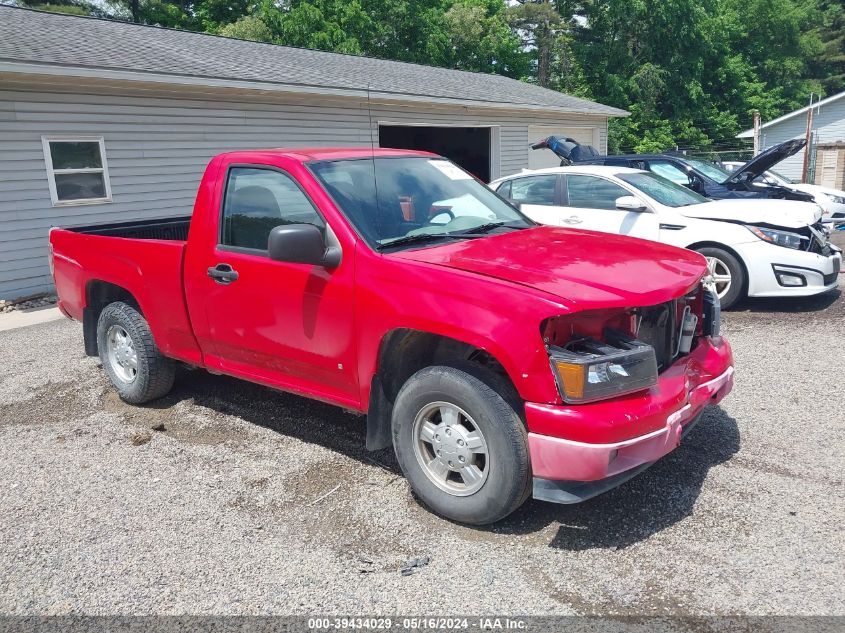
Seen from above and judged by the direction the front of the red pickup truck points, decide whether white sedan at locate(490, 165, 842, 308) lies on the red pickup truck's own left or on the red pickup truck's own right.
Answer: on the red pickup truck's own left

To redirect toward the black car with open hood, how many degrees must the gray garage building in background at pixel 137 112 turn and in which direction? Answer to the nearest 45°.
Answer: approximately 45° to its left

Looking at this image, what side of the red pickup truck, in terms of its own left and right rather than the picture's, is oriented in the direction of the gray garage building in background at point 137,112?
back

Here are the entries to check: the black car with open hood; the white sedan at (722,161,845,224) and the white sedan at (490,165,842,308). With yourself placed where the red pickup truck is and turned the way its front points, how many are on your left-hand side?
3

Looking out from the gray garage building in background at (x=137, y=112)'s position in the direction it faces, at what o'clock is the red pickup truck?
The red pickup truck is roughly at 1 o'clock from the gray garage building in background.

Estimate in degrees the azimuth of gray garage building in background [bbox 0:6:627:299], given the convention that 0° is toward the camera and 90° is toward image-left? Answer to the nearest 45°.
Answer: approximately 315°

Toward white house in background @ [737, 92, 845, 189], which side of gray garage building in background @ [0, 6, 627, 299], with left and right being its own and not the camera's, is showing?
left

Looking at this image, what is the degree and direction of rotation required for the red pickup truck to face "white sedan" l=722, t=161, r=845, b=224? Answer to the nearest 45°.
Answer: approximately 90° to its left

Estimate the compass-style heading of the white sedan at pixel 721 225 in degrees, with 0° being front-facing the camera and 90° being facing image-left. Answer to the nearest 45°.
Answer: approximately 315°

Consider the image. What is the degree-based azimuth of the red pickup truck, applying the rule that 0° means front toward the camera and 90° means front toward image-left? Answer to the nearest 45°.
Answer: approximately 315°

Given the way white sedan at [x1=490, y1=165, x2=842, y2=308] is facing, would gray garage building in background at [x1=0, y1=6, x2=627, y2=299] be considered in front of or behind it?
behind
